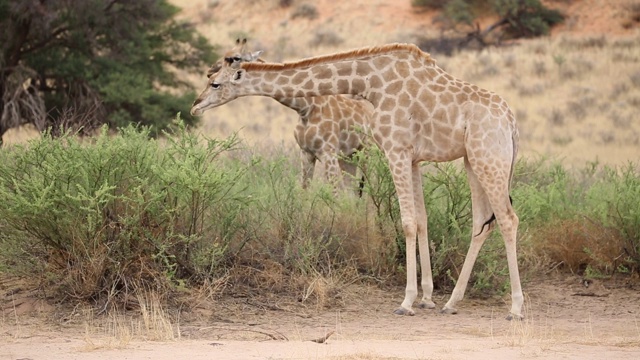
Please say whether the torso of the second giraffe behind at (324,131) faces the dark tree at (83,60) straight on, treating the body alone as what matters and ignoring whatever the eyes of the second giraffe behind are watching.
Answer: no

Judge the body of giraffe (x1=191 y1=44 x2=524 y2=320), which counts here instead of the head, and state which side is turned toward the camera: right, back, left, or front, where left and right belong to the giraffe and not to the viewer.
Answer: left

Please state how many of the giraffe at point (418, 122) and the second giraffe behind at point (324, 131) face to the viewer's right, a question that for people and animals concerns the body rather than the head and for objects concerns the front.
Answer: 0

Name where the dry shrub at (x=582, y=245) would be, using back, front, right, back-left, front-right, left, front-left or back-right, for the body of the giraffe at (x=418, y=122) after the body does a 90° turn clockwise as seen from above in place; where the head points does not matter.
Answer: front-right

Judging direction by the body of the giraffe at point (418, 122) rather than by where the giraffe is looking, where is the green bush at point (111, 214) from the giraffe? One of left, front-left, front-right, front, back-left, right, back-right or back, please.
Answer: front

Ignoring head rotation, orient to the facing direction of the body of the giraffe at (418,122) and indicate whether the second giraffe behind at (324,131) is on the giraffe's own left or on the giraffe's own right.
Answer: on the giraffe's own right

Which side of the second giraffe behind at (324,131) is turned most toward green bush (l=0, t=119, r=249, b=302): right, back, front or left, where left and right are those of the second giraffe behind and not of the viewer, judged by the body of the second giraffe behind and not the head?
front

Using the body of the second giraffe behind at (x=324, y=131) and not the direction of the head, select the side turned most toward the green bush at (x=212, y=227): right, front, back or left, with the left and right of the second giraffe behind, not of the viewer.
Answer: front

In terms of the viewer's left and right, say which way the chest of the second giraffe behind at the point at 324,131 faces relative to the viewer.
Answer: facing the viewer and to the left of the viewer
